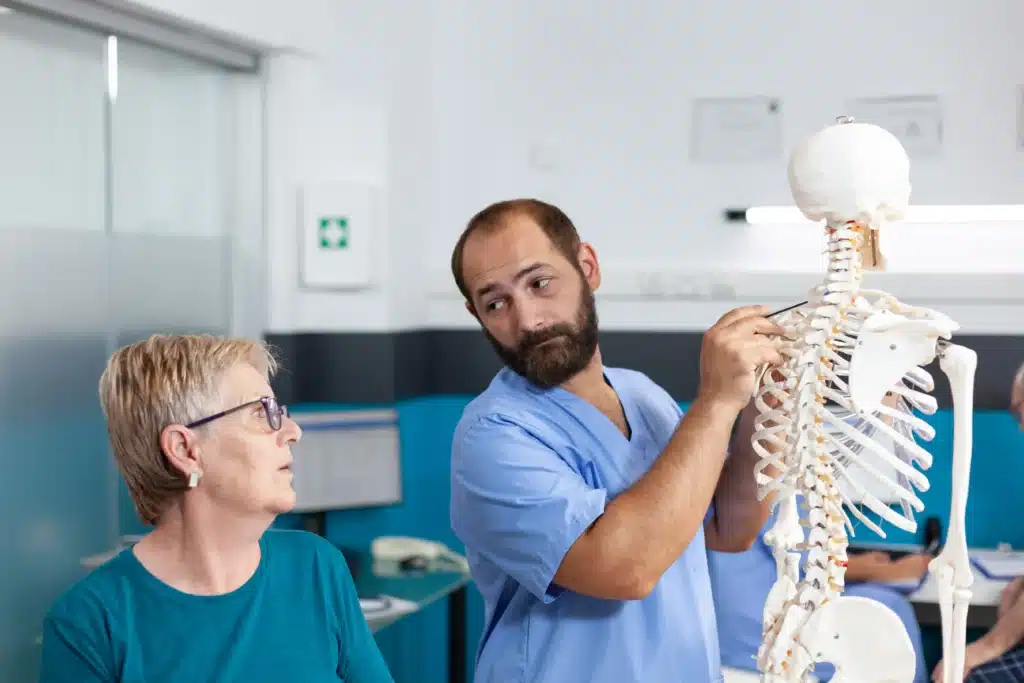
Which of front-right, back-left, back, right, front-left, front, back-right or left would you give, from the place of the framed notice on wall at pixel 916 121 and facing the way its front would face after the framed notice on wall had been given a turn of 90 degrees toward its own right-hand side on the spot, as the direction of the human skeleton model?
left

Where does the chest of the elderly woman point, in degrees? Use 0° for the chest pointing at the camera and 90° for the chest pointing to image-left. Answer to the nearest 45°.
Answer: approximately 0°

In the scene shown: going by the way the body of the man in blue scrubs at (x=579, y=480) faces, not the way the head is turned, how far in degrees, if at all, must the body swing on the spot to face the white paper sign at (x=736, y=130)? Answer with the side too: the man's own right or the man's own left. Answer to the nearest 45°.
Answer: approximately 135° to the man's own left

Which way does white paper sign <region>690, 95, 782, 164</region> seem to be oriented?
toward the camera

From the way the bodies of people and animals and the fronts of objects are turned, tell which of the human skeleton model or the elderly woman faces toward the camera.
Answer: the elderly woman

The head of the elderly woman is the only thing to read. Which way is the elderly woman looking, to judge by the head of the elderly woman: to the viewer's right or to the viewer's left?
to the viewer's right

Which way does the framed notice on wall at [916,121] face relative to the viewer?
toward the camera

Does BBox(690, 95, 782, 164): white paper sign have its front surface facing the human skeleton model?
yes

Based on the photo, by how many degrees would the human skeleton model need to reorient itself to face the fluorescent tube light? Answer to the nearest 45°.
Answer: approximately 45° to its left

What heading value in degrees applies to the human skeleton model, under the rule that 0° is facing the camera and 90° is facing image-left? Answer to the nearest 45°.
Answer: approximately 225°

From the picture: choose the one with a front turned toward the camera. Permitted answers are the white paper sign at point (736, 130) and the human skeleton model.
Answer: the white paper sign

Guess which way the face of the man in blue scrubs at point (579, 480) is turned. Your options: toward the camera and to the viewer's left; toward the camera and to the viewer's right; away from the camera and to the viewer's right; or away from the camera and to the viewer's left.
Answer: toward the camera and to the viewer's left
